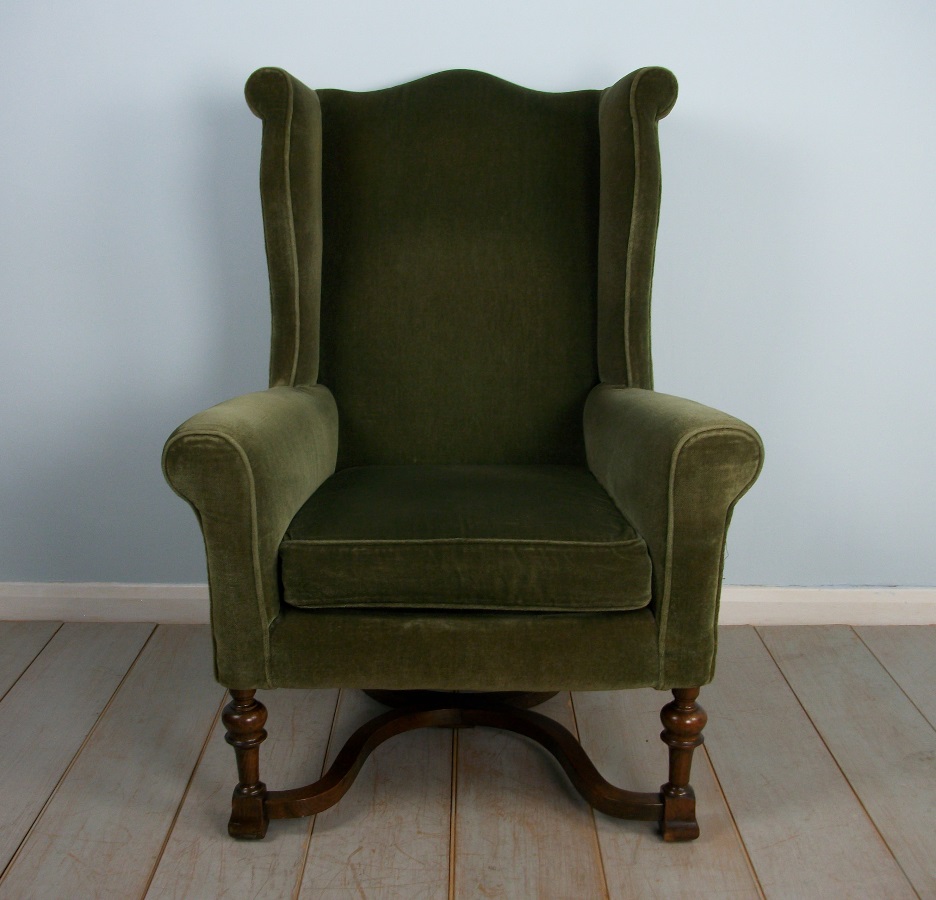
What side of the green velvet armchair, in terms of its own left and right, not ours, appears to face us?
front
